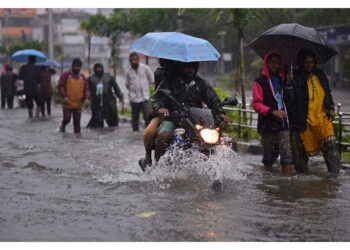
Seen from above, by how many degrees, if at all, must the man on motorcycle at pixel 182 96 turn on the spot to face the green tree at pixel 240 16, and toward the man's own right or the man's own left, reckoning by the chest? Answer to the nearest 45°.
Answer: approximately 135° to the man's own left

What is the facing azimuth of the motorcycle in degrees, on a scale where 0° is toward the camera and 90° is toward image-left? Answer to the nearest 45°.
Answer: approximately 315°

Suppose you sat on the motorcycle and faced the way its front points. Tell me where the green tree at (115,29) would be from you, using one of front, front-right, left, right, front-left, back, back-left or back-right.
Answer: back-left

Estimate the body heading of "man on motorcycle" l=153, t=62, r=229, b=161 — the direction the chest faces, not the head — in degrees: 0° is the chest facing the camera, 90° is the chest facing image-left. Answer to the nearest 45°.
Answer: approximately 315°

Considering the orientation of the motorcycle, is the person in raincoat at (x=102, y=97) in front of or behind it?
behind

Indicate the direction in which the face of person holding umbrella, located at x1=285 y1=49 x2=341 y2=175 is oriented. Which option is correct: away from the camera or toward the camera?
toward the camera

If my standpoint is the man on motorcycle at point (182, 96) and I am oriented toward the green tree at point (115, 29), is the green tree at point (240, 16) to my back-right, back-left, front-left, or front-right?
front-right
